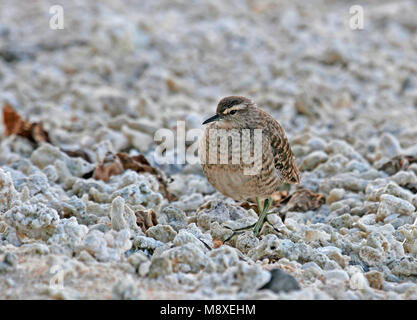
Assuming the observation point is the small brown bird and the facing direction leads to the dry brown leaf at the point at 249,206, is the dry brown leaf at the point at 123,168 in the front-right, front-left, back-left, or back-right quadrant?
front-left

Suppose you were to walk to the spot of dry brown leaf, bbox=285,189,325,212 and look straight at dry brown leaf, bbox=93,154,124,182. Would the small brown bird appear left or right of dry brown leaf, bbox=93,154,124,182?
left

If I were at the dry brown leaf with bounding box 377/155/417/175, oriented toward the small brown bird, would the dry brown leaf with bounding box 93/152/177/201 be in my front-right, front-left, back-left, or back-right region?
front-right

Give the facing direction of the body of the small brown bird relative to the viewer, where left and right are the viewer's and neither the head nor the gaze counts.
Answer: facing the viewer and to the left of the viewer

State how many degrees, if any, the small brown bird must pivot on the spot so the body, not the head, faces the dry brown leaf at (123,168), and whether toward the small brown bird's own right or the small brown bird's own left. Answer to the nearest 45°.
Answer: approximately 90° to the small brown bird's own right

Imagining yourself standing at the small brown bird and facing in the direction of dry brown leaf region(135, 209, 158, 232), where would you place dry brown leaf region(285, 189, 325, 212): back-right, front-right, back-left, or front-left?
back-right

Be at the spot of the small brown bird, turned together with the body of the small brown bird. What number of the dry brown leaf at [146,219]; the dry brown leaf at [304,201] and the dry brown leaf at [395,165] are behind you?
2

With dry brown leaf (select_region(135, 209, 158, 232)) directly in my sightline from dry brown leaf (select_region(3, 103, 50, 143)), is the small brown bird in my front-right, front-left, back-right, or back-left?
front-left

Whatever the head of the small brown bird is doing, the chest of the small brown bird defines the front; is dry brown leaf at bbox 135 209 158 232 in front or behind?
in front

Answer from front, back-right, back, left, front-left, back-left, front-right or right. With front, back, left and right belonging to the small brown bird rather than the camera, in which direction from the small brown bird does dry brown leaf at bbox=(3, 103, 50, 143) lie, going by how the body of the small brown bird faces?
right

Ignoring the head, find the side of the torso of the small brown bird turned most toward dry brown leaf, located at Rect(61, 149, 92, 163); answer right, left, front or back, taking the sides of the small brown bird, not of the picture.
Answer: right

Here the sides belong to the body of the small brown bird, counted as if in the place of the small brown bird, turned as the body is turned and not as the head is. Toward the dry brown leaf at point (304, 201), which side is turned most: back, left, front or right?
back

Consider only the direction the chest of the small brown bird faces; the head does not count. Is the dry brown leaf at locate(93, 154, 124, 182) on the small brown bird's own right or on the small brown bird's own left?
on the small brown bird's own right

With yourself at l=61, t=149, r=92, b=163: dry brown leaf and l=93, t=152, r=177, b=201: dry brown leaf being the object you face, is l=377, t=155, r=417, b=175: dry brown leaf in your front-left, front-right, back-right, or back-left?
front-left
